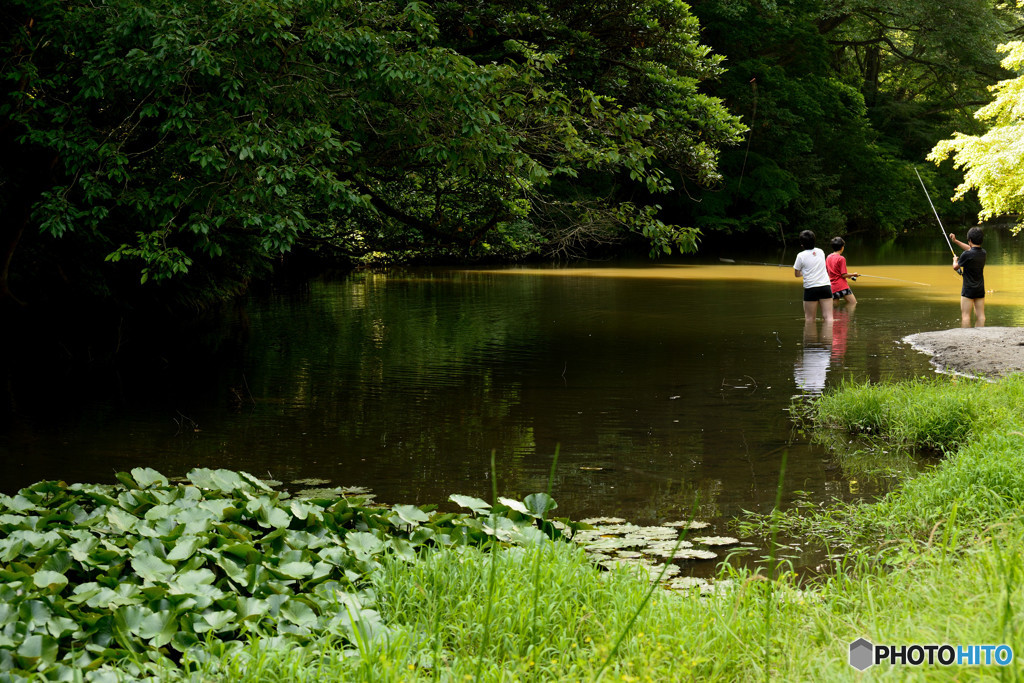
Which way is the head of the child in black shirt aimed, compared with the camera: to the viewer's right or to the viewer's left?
to the viewer's left

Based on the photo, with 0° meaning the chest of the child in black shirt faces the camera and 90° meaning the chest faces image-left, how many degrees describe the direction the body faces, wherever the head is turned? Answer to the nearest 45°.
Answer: approximately 135°

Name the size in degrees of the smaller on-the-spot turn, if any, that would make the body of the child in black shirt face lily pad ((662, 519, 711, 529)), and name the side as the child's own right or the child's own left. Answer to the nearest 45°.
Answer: approximately 135° to the child's own left

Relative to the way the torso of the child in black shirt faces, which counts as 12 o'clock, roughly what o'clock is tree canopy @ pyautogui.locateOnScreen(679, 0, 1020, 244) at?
The tree canopy is roughly at 1 o'clock from the child in black shirt.

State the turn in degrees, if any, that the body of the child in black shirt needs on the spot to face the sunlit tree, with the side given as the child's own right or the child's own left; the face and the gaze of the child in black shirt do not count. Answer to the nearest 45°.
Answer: approximately 45° to the child's own right

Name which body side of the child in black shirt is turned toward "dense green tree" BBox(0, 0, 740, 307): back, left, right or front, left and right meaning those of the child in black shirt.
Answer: left

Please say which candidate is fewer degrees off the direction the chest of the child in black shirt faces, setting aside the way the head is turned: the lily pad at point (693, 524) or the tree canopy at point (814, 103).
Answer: the tree canopy

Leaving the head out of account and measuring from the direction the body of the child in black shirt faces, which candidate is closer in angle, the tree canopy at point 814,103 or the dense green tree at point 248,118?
the tree canopy
